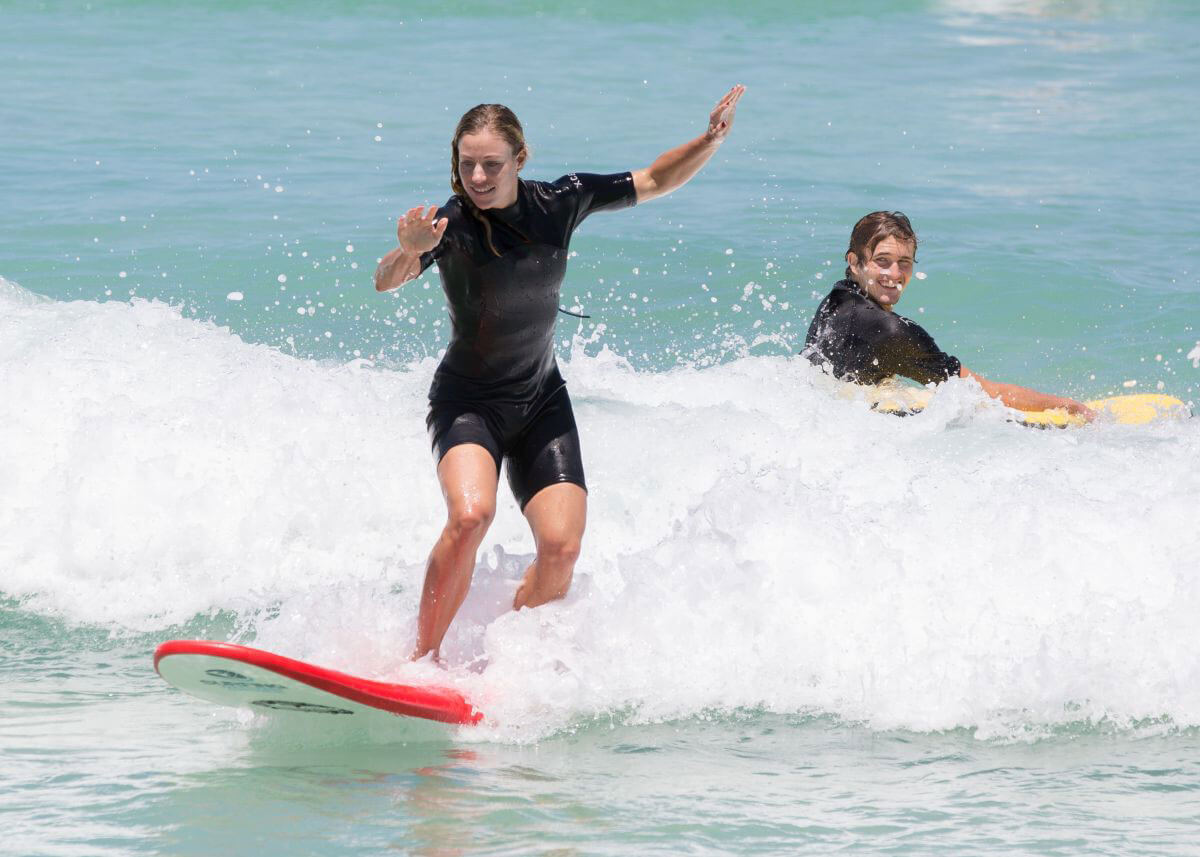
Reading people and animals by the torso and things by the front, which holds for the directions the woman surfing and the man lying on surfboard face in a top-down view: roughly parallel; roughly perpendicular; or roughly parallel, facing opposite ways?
roughly perpendicular

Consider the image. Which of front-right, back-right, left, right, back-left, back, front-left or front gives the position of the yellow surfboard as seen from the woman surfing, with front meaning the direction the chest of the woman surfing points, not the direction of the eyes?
back-left

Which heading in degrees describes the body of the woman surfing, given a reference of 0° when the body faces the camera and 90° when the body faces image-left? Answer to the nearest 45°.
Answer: approximately 0°

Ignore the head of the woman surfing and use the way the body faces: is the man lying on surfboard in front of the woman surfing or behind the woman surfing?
behind
